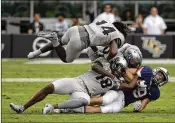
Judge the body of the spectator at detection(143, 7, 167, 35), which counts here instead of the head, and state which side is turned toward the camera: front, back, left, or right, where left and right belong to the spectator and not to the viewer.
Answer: front

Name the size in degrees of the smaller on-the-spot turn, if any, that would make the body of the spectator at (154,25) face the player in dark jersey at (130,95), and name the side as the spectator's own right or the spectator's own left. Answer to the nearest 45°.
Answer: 0° — they already face them

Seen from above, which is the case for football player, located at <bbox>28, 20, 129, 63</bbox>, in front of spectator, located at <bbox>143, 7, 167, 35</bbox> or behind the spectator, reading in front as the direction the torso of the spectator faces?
in front

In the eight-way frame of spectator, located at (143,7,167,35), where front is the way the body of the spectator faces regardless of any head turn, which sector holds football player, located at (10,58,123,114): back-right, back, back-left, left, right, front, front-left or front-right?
front

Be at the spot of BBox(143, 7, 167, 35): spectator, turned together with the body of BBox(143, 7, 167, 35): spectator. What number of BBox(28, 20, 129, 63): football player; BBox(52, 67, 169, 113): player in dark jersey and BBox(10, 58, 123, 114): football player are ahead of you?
3
